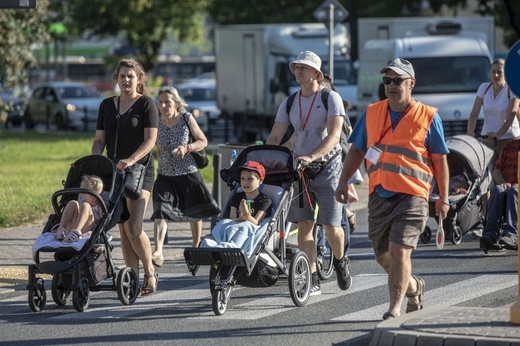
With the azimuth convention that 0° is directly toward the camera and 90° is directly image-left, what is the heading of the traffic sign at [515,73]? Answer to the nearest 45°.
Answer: approximately 0°

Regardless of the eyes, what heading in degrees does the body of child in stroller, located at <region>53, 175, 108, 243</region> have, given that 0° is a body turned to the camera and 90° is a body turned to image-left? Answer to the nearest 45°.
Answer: approximately 45°

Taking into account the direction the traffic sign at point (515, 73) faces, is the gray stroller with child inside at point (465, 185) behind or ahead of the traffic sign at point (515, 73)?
behind

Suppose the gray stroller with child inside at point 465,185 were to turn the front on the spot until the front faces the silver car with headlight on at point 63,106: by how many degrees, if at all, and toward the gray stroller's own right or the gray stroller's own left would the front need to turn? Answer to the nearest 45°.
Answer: approximately 90° to the gray stroller's own right

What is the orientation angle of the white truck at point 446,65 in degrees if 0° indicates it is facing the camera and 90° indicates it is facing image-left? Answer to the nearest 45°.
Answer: approximately 315°

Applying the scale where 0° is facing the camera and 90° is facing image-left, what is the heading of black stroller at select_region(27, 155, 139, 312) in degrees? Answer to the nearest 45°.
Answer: approximately 45°
